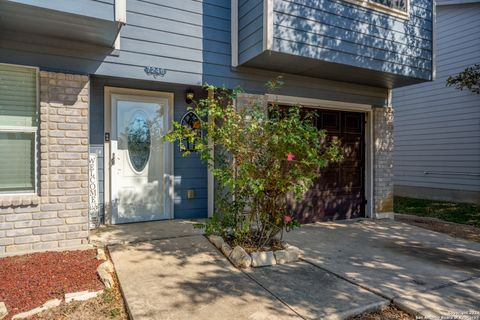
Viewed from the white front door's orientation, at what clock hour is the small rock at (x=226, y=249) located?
The small rock is roughly at 11 o'clock from the white front door.

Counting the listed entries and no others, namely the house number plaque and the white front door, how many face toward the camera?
2

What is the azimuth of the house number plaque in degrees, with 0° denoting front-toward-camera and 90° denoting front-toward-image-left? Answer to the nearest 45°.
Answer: approximately 0°

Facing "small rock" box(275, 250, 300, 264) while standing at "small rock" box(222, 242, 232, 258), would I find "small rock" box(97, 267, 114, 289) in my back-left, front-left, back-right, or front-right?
back-right

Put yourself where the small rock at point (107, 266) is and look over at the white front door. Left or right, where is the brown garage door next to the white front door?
right

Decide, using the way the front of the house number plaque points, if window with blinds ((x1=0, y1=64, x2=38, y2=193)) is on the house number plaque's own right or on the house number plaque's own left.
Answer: on the house number plaque's own right

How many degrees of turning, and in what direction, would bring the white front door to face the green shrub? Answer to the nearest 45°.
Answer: approximately 45° to its left

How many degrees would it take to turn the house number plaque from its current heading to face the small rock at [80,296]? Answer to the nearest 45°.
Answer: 0° — it already faces it

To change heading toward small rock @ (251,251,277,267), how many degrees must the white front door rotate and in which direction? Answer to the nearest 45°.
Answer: approximately 45° to its left

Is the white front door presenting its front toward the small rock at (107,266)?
yes
